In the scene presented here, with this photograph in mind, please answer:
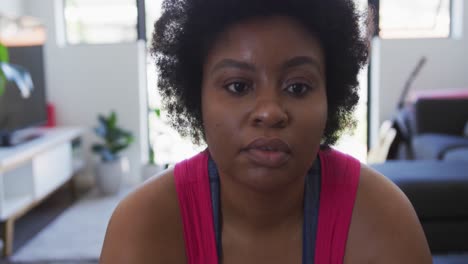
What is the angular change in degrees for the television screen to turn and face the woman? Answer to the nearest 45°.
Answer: approximately 45° to its right

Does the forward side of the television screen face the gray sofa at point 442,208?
yes

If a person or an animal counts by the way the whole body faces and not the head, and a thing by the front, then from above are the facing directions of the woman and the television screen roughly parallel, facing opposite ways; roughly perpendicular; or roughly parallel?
roughly perpendicular

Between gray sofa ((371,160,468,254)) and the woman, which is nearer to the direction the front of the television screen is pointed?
the gray sofa

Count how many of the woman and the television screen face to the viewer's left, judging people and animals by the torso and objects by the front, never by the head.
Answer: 0

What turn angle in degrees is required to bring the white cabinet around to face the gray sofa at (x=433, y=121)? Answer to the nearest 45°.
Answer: approximately 45° to its left

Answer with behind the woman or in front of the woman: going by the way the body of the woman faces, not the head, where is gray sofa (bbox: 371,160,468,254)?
behind

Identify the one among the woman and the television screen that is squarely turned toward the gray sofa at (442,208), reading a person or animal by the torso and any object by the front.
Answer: the television screen

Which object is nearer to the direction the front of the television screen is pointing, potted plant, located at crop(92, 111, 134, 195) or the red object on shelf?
the potted plant

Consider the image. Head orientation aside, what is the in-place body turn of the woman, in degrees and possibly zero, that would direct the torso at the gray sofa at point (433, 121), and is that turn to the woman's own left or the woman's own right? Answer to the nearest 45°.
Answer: approximately 180°

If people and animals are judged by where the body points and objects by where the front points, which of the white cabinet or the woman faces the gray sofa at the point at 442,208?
the white cabinet
